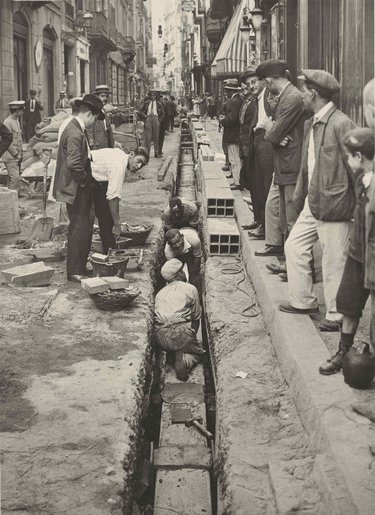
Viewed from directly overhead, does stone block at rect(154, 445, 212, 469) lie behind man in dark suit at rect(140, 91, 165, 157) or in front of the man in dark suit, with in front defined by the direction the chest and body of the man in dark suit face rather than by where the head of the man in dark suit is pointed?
in front

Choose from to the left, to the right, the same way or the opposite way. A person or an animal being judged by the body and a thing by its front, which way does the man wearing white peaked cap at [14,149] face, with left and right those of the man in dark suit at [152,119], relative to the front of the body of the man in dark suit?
to the left

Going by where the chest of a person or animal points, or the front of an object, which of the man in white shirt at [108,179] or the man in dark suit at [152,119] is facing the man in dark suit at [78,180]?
the man in dark suit at [152,119]

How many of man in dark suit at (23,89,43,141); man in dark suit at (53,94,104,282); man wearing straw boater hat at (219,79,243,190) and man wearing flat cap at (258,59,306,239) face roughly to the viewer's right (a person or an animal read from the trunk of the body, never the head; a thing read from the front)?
1

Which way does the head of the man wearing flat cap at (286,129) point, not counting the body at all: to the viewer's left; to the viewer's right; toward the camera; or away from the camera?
to the viewer's left

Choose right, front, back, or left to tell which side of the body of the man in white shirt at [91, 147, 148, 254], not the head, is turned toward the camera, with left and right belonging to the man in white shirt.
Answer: right

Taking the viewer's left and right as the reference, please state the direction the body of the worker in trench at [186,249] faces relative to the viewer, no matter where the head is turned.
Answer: facing the viewer and to the left of the viewer

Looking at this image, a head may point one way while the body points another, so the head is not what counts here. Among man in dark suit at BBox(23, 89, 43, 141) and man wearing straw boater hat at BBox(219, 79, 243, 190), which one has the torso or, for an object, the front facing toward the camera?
the man in dark suit

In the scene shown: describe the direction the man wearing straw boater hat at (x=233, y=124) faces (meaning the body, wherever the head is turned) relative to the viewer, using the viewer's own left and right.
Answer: facing to the left of the viewer

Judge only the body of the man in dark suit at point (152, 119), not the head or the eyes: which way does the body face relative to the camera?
toward the camera

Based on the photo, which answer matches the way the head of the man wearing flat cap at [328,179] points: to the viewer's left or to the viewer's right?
to the viewer's left

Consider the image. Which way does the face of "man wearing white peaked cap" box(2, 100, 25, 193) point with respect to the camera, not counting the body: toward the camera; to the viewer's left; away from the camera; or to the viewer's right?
to the viewer's right

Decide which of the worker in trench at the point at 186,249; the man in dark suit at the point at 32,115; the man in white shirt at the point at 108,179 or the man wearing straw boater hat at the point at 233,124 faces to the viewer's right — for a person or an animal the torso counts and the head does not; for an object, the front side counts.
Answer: the man in white shirt

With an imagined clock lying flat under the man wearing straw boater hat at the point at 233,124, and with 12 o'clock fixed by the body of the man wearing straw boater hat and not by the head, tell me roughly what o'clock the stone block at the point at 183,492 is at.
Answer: The stone block is roughly at 9 o'clock from the man wearing straw boater hat.
